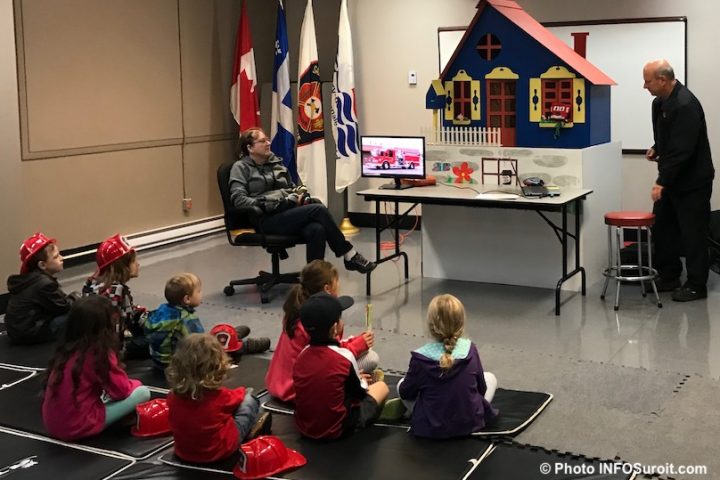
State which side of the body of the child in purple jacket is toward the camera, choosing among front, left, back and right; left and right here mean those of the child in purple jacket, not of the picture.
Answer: back

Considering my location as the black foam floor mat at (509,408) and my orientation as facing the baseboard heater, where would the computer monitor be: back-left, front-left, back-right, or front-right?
front-right

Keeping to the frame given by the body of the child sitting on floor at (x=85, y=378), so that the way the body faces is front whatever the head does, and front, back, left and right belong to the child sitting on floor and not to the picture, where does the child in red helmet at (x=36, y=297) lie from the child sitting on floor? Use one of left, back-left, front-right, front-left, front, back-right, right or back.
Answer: front-left

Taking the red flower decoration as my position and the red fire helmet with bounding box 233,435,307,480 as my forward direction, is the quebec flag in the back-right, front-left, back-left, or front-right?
back-right

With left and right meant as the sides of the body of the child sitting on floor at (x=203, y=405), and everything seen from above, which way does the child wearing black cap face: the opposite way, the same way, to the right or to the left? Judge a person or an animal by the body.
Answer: the same way

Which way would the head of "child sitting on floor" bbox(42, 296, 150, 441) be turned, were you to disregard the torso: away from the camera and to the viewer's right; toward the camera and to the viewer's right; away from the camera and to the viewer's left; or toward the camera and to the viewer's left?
away from the camera and to the viewer's right

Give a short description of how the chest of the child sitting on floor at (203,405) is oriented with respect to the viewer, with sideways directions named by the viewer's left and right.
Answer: facing away from the viewer and to the right of the viewer

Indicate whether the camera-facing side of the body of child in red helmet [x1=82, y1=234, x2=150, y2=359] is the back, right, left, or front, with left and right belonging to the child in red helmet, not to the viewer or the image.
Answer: right

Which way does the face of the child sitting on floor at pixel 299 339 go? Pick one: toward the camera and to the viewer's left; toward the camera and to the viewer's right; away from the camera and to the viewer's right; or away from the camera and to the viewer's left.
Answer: away from the camera and to the viewer's right

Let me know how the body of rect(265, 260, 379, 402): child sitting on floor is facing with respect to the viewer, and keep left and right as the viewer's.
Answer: facing away from the viewer and to the right of the viewer

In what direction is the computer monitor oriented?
toward the camera

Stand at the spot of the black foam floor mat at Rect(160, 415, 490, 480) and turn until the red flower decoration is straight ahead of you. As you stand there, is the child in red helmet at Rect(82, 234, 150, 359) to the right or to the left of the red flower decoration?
left

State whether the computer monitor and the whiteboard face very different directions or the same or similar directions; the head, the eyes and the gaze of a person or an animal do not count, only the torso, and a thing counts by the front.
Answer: same or similar directions

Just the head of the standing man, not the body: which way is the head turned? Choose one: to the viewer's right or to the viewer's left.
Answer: to the viewer's left

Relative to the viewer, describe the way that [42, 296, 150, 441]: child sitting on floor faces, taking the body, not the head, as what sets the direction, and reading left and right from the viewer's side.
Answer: facing away from the viewer and to the right of the viewer

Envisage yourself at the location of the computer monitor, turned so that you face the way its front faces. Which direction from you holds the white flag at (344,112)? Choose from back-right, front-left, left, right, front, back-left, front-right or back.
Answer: back

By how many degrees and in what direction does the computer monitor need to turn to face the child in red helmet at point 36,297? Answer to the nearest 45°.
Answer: approximately 45° to its right

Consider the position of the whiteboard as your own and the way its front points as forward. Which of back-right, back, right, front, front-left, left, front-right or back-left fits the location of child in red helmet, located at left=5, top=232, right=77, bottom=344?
front-right
